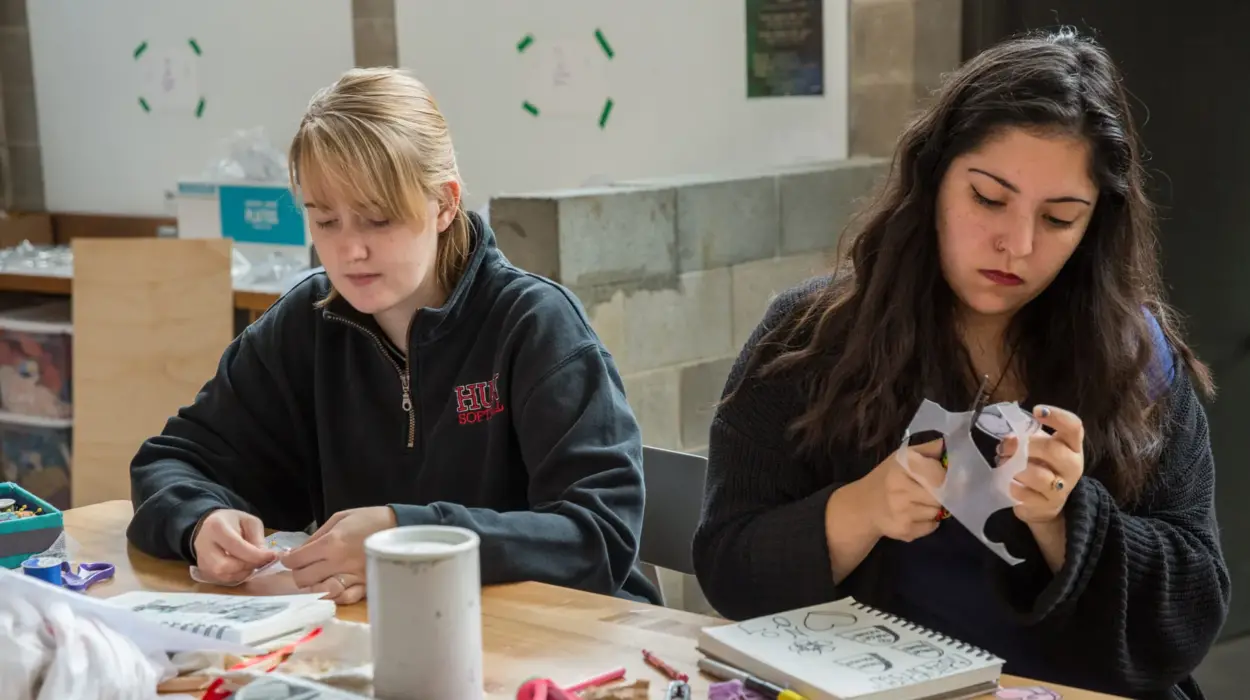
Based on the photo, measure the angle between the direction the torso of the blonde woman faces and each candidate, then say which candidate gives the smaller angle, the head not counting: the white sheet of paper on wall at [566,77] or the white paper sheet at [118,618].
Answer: the white paper sheet

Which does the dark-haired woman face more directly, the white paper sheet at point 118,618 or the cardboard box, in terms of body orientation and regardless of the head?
the white paper sheet

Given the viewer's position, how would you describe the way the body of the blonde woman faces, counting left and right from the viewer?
facing the viewer and to the left of the viewer

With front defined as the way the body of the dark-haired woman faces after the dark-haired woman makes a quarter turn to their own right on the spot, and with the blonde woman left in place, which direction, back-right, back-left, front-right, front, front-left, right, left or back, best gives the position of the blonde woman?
front

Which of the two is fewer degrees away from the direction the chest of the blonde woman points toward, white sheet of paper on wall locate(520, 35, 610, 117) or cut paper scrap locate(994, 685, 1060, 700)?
the cut paper scrap

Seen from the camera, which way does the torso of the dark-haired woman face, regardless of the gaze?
toward the camera

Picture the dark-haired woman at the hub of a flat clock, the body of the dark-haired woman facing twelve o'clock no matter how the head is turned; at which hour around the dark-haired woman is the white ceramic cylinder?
The white ceramic cylinder is roughly at 1 o'clock from the dark-haired woman.

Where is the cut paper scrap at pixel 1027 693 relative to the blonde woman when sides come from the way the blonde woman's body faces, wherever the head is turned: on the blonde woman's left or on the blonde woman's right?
on the blonde woman's left

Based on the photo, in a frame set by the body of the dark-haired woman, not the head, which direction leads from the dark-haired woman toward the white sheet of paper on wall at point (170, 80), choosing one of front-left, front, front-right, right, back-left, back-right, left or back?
back-right

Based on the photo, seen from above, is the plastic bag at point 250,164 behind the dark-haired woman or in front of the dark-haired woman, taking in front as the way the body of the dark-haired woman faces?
behind

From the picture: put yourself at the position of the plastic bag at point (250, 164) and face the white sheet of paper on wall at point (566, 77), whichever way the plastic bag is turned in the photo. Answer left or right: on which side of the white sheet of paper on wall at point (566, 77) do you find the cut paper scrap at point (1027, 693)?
right

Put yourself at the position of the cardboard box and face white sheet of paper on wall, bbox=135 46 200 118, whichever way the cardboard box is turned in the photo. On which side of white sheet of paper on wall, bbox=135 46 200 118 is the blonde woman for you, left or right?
right

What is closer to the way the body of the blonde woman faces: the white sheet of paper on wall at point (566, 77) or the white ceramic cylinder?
the white ceramic cylinder
